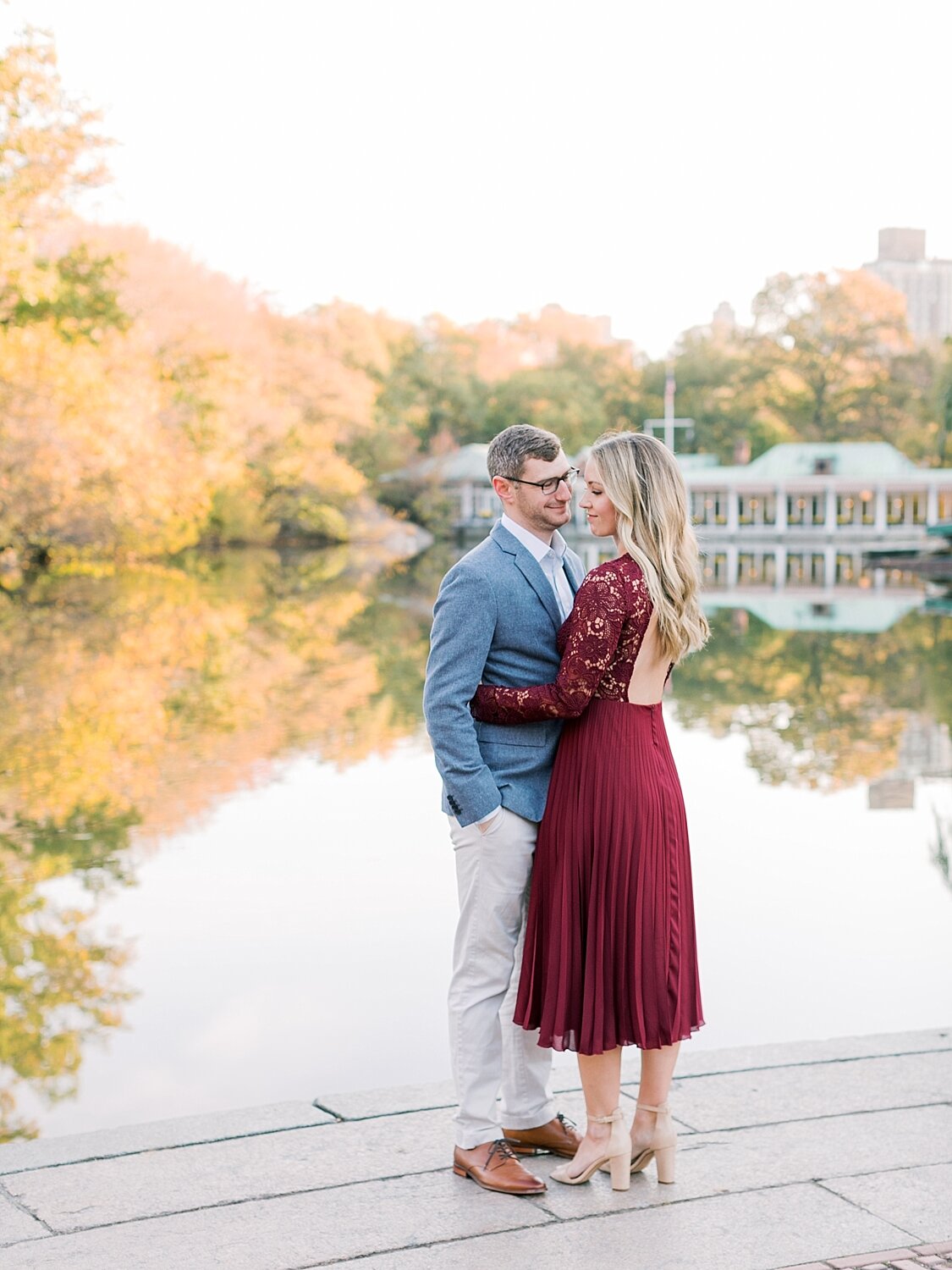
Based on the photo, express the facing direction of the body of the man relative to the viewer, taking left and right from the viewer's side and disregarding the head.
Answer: facing the viewer and to the right of the viewer

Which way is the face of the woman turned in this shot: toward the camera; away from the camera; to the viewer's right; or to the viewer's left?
to the viewer's left

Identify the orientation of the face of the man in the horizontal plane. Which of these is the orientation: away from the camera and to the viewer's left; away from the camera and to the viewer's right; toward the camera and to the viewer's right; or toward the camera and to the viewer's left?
toward the camera and to the viewer's right
